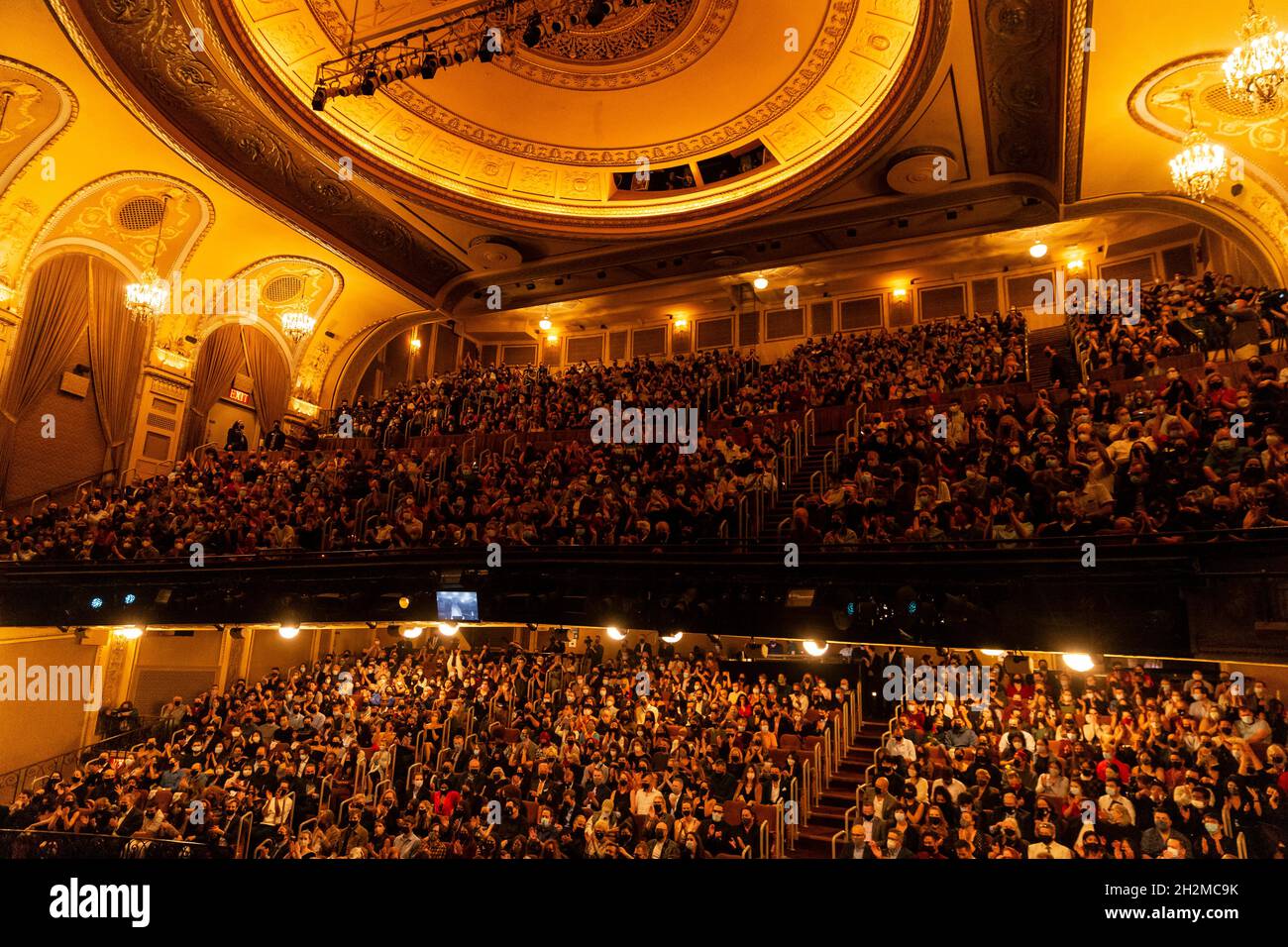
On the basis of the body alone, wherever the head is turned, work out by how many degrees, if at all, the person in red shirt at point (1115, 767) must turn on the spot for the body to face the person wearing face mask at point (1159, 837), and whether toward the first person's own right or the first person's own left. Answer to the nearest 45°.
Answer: approximately 45° to the first person's own left

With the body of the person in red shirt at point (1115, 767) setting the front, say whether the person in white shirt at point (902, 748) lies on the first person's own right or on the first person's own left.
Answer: on the first person's own right

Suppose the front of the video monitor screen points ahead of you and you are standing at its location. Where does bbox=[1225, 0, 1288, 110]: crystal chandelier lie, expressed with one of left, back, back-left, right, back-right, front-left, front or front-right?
front-left

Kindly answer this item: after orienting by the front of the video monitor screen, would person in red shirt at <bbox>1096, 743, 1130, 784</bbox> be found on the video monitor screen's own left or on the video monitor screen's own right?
on the video monitor screen's own left

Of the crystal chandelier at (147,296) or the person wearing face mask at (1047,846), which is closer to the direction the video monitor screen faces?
the person wearing face mask

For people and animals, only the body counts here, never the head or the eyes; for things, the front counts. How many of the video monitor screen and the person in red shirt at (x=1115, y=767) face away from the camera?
0

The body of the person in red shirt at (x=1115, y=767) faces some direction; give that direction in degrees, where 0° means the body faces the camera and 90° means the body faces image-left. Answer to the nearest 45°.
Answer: approximately 45°

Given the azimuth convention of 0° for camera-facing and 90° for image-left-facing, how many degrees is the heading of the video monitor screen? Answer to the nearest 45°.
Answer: approximately 0°

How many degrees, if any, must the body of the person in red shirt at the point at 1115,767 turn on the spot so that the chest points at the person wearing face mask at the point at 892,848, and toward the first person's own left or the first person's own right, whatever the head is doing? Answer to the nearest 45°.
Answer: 0° — they already face them
